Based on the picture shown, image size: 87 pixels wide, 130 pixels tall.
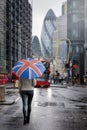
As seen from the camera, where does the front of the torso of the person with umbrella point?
away from the camera
